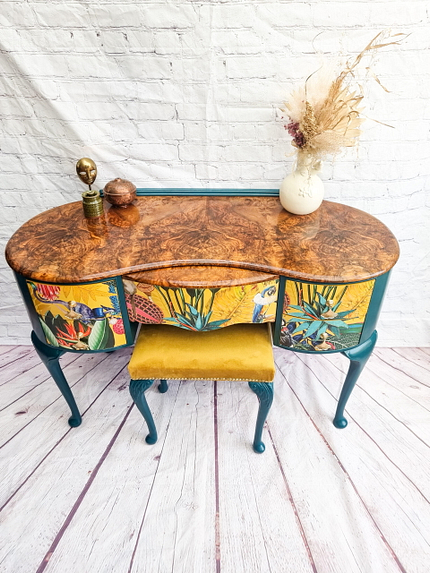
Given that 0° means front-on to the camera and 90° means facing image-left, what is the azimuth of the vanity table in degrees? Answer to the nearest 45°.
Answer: approximately 0°
